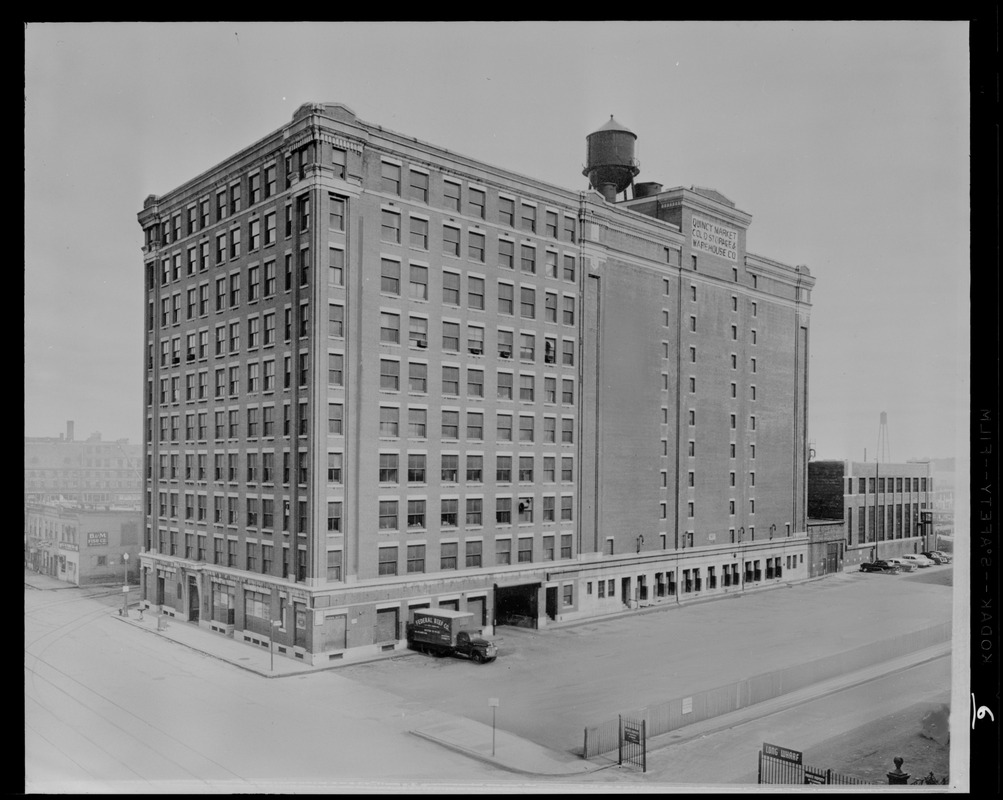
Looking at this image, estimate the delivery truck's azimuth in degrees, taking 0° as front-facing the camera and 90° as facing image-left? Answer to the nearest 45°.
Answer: approximately 315°

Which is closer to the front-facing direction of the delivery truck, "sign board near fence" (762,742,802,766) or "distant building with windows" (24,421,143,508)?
the sign board near fence

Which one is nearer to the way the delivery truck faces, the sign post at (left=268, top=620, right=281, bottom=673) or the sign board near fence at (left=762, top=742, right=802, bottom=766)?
the sign board near fence

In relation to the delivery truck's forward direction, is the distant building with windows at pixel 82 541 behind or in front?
behind

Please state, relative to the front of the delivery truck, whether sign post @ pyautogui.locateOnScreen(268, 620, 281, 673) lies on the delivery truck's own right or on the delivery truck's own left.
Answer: on the delivery truck's own right
